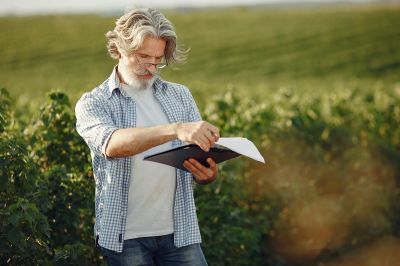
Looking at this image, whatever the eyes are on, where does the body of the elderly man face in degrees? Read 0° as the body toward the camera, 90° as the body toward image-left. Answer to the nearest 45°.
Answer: approximately 315°

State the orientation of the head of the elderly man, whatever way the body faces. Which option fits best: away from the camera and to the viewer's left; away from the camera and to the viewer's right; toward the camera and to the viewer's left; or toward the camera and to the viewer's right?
toward the camera and to the viewer's right
